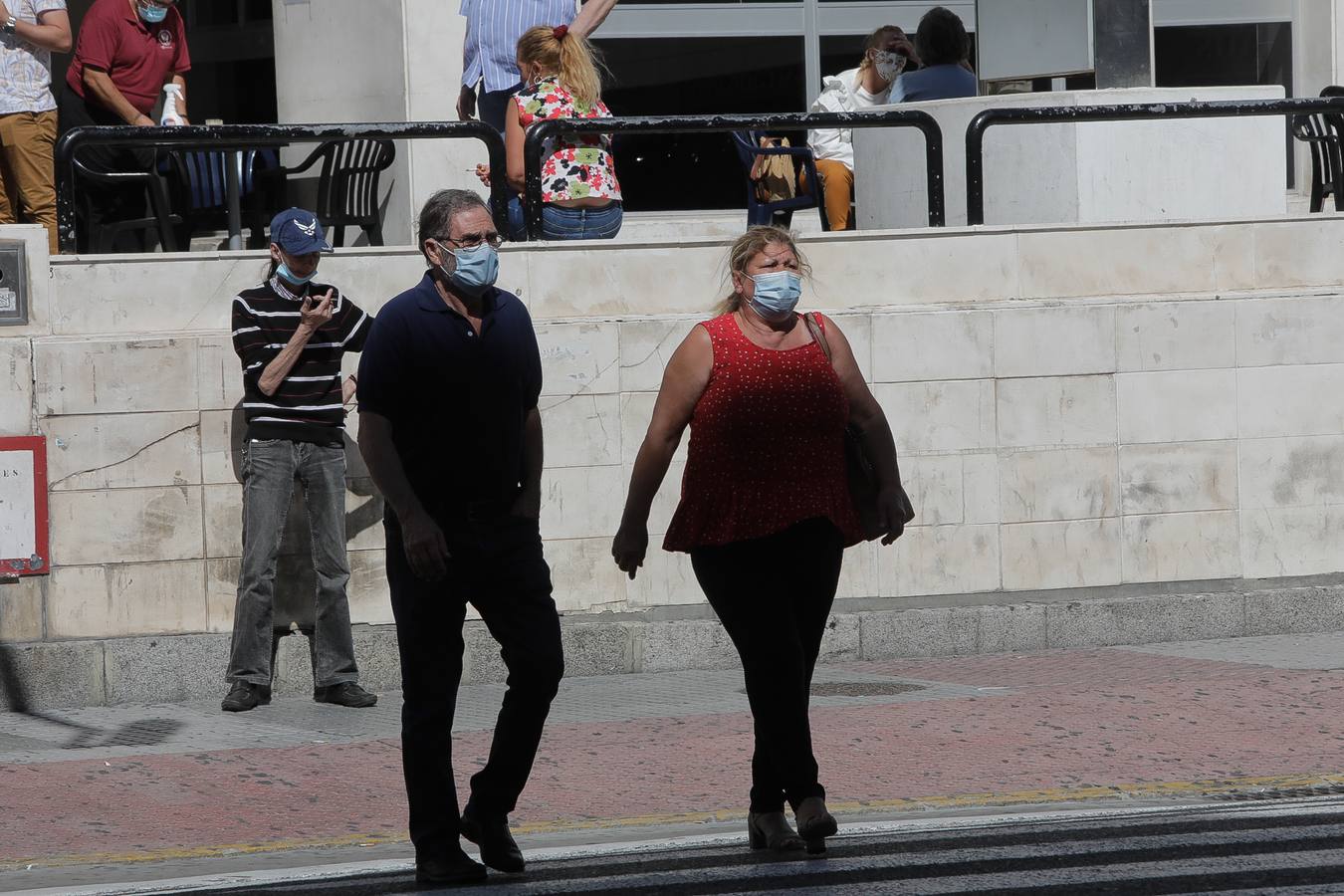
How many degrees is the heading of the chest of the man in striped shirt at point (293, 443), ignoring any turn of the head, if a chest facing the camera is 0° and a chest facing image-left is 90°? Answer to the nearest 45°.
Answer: approximately 0°

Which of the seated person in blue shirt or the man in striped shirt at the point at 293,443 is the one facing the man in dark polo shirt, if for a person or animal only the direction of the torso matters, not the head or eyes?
the man in striped shirt

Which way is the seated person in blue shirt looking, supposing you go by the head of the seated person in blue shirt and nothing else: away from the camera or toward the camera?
away from the camera

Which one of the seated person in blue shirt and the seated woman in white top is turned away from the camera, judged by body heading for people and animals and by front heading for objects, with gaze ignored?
the seated person in blue shirt

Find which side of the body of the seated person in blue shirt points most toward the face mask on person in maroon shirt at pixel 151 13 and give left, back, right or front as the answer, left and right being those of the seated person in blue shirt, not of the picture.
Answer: left

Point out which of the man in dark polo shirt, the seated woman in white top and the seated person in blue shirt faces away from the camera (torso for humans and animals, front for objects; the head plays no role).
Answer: the seated person in blue shirt

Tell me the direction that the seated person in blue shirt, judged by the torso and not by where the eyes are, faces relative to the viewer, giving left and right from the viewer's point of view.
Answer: facing away from the viewer

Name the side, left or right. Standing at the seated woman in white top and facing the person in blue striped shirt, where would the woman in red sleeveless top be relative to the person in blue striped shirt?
left

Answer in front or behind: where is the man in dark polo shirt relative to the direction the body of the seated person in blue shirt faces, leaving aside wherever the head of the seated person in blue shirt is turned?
behind

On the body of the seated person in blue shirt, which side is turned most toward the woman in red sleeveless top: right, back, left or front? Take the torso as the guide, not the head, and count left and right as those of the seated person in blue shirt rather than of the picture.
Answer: back

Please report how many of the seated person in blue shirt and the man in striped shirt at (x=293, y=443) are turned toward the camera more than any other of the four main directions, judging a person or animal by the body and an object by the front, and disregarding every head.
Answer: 1
